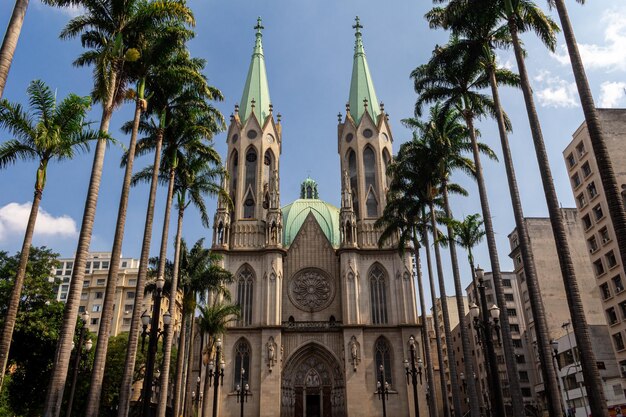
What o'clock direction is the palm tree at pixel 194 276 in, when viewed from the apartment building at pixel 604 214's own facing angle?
The palm tree is roughly at 12 o'clock from the apartment building.

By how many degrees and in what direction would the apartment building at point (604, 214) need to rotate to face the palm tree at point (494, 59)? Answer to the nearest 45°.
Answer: approximately 45° to its left

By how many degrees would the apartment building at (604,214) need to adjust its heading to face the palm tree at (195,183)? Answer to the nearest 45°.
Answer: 0° — it already faces it

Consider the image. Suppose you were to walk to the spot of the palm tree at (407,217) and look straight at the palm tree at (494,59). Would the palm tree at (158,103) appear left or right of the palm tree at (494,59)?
right

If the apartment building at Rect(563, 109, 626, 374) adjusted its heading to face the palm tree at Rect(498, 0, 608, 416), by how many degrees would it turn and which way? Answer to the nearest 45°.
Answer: approximately 45° to its left

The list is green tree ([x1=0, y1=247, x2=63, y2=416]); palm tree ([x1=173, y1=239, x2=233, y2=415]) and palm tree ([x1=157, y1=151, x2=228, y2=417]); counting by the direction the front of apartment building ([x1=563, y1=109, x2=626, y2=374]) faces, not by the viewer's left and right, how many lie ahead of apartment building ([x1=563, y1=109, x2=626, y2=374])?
3

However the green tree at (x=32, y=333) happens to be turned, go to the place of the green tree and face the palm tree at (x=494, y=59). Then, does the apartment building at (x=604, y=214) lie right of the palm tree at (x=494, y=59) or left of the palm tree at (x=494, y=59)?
left

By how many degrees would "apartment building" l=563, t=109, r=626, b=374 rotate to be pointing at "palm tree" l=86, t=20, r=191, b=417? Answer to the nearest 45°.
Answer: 0° — it already faces it

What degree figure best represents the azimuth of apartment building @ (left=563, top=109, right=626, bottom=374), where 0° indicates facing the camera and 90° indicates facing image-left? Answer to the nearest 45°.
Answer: approximately 45°
